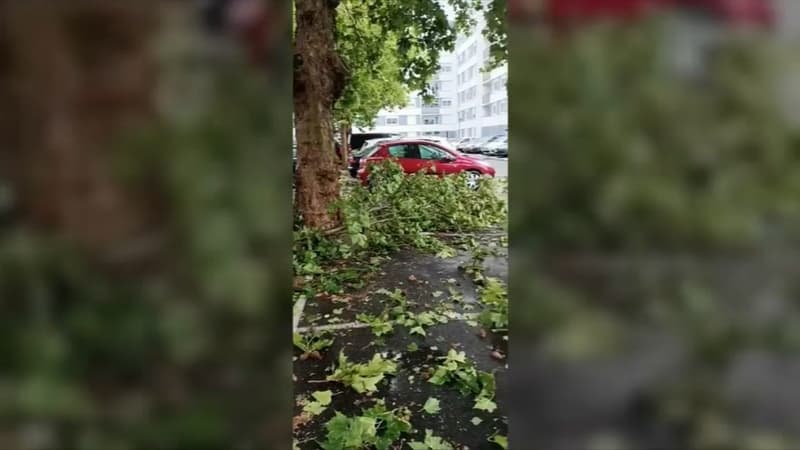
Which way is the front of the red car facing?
to the viewer's right

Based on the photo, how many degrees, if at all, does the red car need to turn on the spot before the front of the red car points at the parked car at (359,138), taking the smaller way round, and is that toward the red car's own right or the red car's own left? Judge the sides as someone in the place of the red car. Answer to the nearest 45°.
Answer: approximately 90° to the red car's own left

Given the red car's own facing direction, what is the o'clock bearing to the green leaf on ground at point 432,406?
The green leaf on ground is roughly at 3 o'clock from the red car.

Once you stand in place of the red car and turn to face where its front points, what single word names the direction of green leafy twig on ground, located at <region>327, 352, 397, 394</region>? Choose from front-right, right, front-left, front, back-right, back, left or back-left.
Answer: right

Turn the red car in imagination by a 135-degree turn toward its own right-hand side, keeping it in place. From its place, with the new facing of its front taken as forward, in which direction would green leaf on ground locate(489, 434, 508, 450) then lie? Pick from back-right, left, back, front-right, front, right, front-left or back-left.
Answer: front-left

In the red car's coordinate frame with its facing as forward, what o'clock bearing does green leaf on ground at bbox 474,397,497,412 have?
The green leaf on ground is roughly at 3 o'clock from the red car.

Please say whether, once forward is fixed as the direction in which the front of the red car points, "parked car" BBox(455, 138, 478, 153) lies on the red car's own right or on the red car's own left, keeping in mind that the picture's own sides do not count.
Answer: on the red car's own left

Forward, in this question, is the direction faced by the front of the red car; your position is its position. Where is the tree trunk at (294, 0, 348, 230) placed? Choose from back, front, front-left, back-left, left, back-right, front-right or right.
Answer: right
